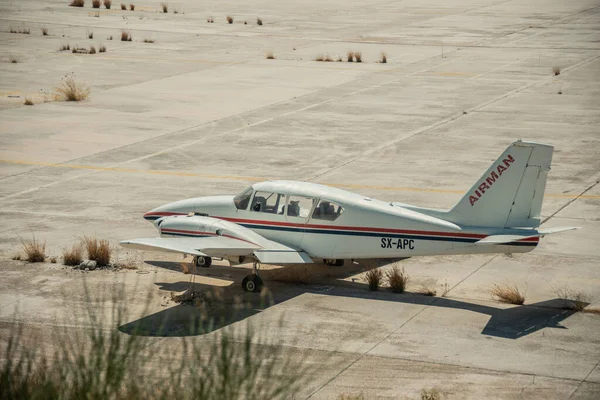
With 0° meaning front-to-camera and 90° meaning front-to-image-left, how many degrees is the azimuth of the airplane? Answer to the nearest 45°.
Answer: approximately 135°

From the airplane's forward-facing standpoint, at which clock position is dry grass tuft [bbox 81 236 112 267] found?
The dry grass tuft is roughly at 11 o'clock from the airplane.

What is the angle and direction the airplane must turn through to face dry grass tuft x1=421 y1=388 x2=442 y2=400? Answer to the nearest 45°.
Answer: approximately 135° to its left

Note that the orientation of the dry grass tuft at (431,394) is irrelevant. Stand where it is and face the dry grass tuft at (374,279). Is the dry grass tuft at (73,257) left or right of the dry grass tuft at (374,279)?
left
